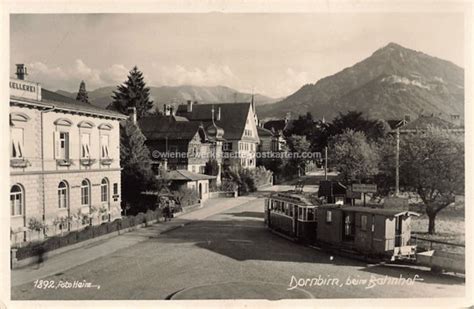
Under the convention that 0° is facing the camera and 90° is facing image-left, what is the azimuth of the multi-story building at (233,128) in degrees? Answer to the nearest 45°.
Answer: approximately 315°

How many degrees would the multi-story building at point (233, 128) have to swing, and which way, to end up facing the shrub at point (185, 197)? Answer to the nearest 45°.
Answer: approximately 45° to its right

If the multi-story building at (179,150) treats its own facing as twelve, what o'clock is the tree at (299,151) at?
The tree is roughly at 10 o'clock from the multi-story building.
